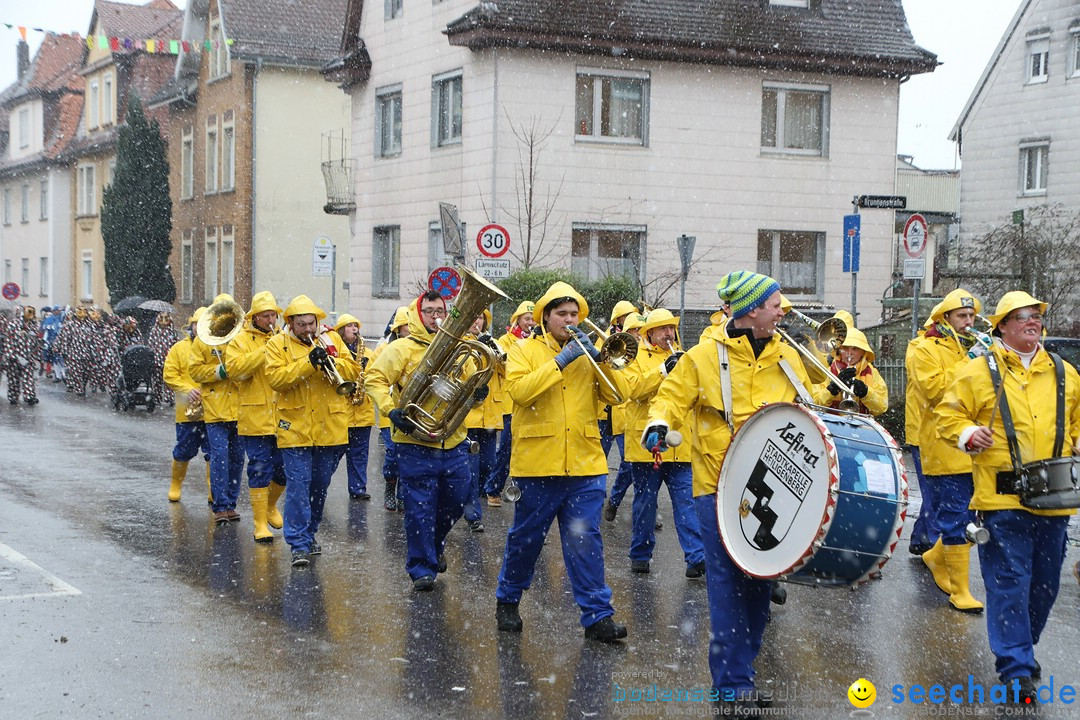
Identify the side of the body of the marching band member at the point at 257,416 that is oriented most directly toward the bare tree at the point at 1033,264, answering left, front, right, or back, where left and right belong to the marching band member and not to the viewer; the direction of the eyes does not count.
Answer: left

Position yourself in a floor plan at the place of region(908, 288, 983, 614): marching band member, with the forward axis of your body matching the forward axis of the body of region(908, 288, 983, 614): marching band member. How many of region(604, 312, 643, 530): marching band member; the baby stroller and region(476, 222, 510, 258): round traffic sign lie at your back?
3

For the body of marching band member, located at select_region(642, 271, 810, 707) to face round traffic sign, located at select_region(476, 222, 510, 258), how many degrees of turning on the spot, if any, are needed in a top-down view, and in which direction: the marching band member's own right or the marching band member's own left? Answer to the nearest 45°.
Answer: approximately 135° to the marching band member's own left

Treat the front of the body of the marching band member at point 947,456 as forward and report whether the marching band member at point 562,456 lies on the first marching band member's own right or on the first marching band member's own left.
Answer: on the first marching band member's own right

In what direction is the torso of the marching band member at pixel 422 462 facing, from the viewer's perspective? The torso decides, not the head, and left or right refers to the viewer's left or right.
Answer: facing the viewer and to the right of the viewer

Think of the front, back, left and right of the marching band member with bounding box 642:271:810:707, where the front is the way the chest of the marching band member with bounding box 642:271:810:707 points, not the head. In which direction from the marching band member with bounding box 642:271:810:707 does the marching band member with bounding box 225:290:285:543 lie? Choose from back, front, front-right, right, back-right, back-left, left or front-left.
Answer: back

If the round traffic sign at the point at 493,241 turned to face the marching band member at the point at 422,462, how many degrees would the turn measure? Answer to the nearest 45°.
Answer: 0° — it already faces them

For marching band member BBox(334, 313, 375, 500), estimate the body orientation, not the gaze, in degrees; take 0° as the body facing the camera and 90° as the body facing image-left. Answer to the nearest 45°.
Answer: approximately 315°

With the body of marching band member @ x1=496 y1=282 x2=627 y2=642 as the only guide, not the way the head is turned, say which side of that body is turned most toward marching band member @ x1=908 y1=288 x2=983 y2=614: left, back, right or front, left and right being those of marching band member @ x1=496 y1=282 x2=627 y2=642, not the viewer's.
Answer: left

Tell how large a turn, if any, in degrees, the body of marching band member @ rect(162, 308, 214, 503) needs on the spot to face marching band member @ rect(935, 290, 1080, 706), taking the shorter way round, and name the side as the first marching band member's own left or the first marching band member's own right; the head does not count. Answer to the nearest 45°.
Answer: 0° — they already face them

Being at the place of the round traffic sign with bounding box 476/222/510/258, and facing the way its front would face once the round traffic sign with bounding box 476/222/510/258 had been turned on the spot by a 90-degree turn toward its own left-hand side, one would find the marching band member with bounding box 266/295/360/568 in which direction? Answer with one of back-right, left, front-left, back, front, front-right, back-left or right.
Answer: right

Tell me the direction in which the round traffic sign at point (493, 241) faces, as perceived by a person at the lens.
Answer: facing the viewer
